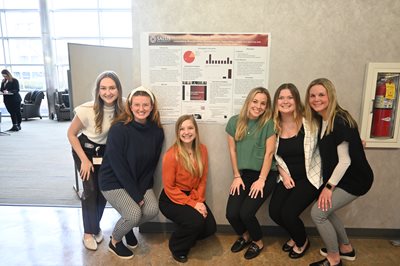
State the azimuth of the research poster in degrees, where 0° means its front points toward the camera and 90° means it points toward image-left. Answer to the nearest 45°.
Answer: approximately 0°

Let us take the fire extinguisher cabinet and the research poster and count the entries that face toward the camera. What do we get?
2

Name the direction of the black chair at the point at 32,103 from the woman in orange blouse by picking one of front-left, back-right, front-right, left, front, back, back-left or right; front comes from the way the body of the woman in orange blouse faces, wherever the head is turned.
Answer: back

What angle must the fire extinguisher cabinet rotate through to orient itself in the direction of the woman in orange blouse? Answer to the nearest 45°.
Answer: approximately 45° to its right

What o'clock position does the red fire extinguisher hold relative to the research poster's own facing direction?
The red fire extinguisher is roughly at 9 o'clock from the research poster.

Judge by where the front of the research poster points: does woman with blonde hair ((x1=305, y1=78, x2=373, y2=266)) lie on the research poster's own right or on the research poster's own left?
on the research poster's own left

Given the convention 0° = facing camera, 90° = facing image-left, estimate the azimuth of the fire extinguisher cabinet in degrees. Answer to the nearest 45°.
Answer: approximately 0°

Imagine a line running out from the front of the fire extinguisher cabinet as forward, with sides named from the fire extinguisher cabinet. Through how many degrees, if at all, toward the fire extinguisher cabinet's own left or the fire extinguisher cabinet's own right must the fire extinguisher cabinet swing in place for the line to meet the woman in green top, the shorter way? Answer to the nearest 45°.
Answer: approximately 45° to the fire extinguisher cabinet's own right

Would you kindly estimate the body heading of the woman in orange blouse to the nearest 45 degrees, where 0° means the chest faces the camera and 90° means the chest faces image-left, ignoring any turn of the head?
approximately 315°
